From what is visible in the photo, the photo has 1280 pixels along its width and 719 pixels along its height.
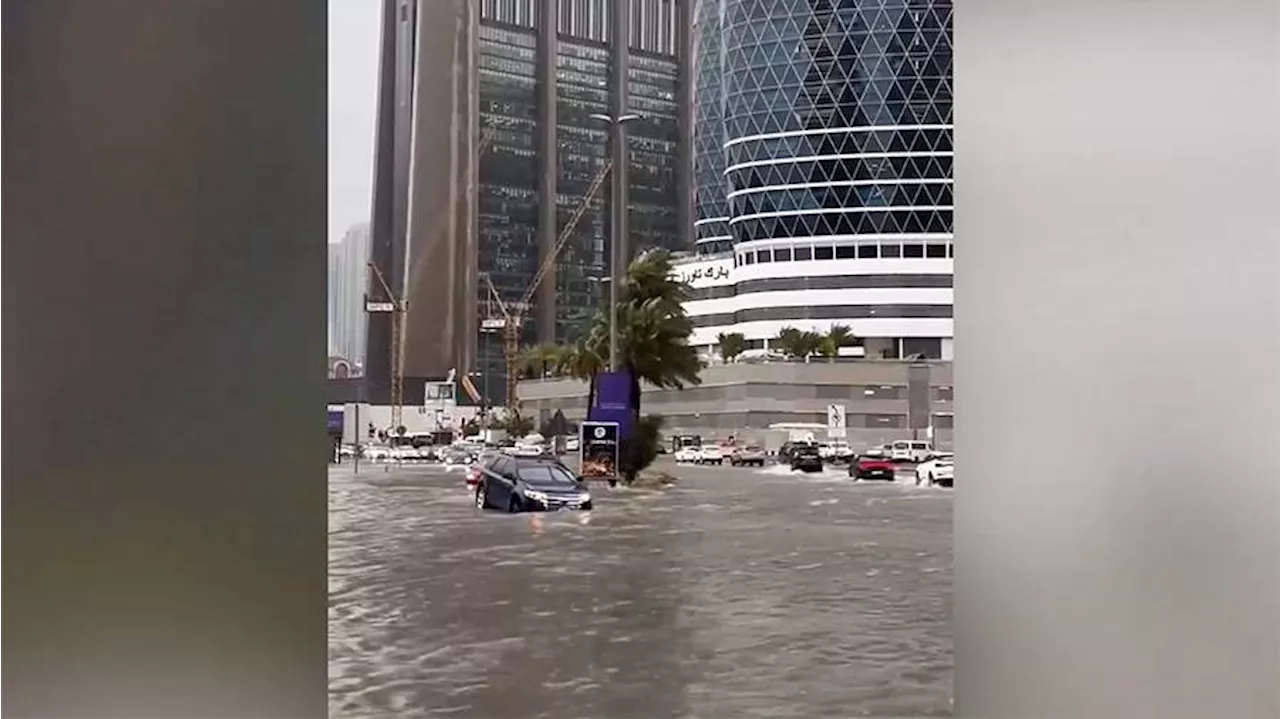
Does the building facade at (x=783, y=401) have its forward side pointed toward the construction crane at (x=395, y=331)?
no

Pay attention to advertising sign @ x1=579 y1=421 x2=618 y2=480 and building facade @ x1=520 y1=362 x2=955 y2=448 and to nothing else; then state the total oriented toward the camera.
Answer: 2

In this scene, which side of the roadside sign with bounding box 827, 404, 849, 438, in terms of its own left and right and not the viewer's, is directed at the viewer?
front

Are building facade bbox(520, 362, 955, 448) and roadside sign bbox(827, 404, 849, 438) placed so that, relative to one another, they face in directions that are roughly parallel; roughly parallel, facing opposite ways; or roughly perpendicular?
roughly parallel

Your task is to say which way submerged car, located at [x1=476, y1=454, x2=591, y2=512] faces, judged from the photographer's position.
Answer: facing the viewer and to the right of the viewer

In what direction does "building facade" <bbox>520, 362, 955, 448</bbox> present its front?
toward the camera

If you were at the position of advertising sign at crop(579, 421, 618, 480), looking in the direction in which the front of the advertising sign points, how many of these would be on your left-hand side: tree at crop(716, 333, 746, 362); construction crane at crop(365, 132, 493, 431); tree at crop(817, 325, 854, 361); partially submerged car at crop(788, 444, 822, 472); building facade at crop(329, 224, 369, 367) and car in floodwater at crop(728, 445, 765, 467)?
4

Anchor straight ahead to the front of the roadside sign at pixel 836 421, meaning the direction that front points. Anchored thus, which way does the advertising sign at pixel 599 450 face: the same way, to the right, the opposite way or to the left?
the same way

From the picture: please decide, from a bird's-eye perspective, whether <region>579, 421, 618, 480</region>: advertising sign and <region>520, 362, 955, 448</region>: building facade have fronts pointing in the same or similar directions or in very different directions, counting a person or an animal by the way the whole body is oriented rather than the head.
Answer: same or similar directions

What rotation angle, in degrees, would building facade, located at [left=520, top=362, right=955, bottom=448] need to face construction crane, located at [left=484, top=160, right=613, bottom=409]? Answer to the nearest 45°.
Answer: approximately 90° to its right

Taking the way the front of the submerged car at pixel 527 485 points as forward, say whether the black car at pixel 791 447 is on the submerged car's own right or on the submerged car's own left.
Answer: on the submerged car's own left
